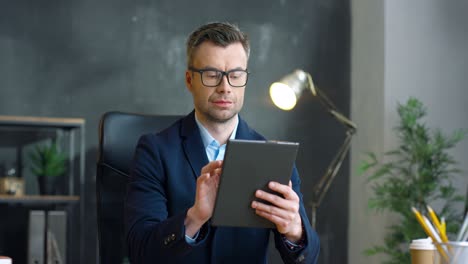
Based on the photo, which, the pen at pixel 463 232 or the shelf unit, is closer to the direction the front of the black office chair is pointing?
the pen

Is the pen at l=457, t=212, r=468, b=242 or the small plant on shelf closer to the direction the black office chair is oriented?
the pen

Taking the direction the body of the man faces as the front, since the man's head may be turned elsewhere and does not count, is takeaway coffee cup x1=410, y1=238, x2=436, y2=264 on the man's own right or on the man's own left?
on the man's own left

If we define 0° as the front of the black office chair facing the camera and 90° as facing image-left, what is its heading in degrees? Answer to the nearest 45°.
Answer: approximately 315°

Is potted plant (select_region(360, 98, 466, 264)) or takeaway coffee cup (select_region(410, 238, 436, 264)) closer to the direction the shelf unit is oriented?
the takeaway coffee cup

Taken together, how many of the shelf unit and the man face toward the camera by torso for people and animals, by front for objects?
2

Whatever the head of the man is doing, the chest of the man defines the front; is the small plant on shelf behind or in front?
behind
